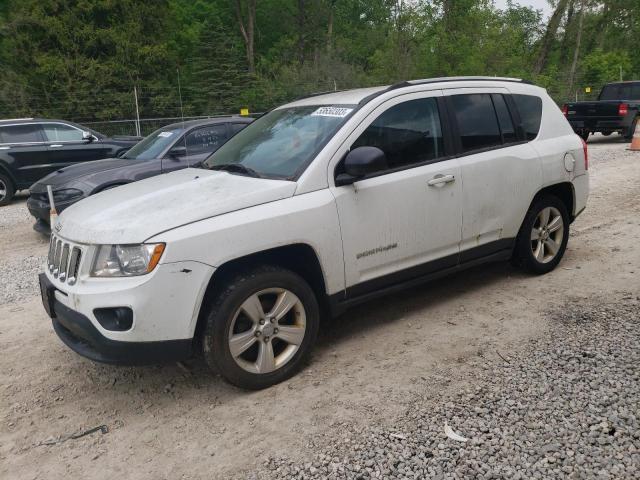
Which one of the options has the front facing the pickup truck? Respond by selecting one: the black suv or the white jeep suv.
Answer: the black suv

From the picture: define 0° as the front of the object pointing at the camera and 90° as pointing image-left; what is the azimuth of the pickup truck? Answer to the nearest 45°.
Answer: approximately 225°

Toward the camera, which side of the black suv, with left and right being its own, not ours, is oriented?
right

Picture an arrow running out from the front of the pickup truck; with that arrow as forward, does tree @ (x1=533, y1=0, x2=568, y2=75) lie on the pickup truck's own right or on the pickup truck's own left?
on the pickup truck's own left

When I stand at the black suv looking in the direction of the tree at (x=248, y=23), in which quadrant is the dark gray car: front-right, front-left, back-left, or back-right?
back-right

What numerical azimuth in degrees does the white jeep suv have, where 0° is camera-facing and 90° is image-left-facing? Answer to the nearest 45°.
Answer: approximately 45°

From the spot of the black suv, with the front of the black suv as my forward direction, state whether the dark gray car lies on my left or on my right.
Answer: on my right

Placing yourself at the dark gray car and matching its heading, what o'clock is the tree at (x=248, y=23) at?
The tree is roughly at 5 o'clock from the dark gray car.

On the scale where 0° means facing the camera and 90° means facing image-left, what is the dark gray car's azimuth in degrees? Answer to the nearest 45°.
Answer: approximately 45°

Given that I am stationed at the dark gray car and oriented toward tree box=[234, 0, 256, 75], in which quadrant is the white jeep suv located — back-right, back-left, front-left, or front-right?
back-right

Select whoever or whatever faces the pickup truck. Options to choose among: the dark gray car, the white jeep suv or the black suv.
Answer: the black suv

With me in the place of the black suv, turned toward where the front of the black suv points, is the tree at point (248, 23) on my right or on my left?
on my left
